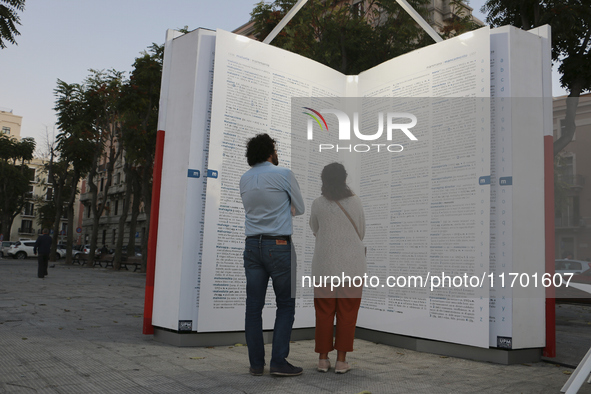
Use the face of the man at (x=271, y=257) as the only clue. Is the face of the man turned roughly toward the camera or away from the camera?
away from the camera

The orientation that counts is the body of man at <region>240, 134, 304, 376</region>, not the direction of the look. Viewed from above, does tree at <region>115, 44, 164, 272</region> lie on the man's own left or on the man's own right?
on the man's own left

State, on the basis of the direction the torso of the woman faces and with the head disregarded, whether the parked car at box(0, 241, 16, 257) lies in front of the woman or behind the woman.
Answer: in front

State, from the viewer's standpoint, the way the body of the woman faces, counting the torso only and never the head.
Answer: away from the camera

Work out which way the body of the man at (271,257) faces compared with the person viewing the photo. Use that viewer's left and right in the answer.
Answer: facing away from the viewer and to the right of the viewer

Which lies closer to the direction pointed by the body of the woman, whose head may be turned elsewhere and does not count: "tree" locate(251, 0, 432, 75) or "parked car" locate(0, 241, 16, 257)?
the tree

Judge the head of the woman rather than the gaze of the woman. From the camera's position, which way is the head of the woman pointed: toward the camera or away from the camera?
away from the camera

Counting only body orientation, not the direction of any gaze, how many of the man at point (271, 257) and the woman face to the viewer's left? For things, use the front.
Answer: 0

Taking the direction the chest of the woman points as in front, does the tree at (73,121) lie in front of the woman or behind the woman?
in front

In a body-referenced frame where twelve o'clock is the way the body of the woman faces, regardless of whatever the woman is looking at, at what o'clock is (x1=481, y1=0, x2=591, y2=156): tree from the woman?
The tree is roughly at 1 o'clock from the woman.

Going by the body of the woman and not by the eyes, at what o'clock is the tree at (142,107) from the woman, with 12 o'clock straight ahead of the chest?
The tree is roughly at 11 o'clock from the woman.

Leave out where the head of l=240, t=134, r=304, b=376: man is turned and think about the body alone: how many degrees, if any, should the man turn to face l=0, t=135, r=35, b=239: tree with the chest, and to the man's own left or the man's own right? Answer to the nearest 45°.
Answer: approximately 90° to the man's own left

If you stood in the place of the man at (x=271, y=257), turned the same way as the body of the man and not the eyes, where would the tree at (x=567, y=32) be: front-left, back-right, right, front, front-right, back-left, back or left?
front
